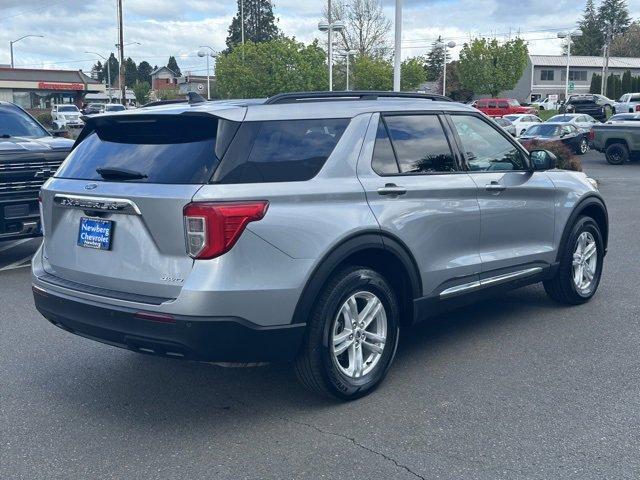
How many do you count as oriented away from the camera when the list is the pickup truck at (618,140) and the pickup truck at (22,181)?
0

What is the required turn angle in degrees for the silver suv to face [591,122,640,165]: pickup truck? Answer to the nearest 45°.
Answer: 0° — it already faces it

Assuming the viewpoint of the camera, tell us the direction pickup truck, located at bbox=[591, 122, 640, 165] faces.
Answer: facing to the right of the viewer

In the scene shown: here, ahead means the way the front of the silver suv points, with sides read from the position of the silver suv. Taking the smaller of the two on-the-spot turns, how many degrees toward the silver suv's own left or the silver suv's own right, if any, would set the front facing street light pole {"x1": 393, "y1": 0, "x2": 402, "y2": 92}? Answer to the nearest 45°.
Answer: approximately 45° to the silver suv's own left

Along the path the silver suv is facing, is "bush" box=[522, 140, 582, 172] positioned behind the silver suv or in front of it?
in front

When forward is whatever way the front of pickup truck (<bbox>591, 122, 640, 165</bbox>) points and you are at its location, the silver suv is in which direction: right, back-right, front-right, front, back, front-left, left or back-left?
right

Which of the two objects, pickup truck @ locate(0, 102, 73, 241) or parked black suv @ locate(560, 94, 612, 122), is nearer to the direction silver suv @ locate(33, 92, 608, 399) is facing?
the parked black suv

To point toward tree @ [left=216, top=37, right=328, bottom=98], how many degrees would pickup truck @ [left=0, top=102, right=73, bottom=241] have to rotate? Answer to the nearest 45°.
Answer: approximately 135° to its left

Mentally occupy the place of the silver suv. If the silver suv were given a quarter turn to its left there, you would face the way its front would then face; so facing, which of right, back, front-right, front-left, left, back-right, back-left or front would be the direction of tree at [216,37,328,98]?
front-right

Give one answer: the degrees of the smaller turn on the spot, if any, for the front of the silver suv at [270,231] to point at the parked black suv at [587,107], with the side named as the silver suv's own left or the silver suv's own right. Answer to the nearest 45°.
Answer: approximately 45° to the silver suv's own left
